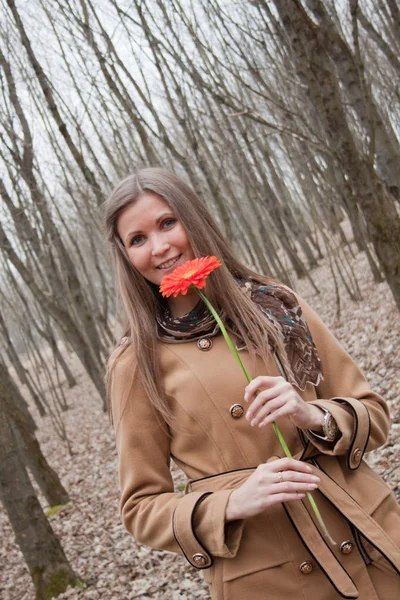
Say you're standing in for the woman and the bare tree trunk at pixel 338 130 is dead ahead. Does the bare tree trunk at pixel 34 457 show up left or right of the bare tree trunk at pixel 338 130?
left

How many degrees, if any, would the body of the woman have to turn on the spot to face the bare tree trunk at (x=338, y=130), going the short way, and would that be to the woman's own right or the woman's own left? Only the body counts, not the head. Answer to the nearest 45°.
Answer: approximately 135° to the woman's own left

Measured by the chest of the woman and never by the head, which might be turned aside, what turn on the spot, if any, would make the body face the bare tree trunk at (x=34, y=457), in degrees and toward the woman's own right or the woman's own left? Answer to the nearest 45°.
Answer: approximately 135° to the woman's own right

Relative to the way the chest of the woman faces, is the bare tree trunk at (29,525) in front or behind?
behind

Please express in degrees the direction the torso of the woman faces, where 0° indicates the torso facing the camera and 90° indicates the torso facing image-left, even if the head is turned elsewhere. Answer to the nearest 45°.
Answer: approximately 0°

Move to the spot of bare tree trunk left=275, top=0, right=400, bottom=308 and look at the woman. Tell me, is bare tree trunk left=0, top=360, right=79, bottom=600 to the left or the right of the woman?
right
